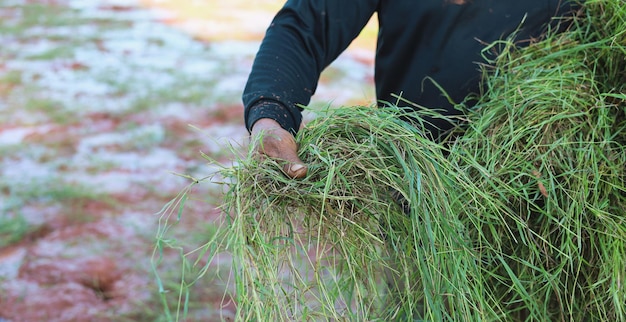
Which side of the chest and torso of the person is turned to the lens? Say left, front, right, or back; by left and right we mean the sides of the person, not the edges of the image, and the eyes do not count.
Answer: front
